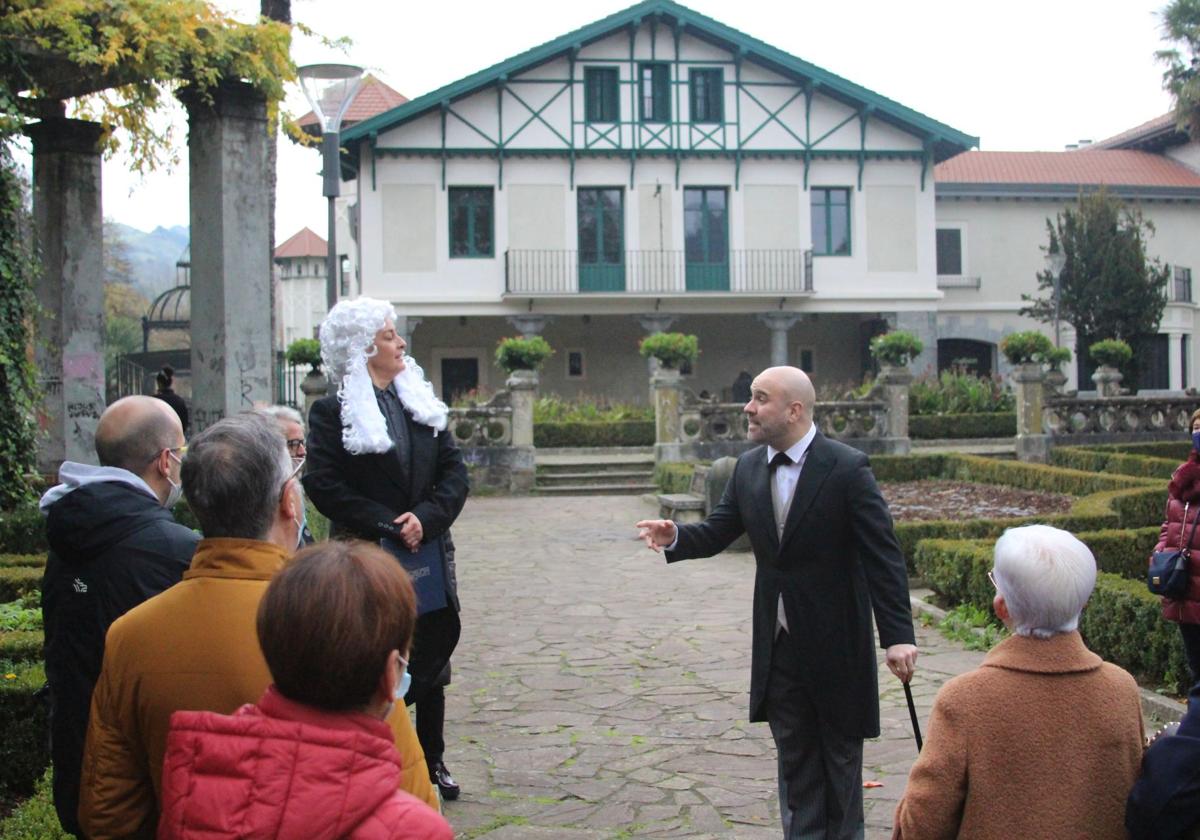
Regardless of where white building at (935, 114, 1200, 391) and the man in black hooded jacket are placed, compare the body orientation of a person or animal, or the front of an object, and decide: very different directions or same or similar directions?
very different directions

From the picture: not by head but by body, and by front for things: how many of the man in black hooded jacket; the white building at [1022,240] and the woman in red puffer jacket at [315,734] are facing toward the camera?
1

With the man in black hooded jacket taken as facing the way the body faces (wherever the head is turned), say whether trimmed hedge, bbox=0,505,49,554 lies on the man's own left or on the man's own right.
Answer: on the man's own left

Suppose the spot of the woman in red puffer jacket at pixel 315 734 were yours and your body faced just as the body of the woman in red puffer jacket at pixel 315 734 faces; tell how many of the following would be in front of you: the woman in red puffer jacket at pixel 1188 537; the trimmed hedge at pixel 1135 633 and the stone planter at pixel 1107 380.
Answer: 3

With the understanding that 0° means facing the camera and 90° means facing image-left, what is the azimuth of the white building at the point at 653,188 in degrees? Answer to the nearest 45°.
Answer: approximately 0°

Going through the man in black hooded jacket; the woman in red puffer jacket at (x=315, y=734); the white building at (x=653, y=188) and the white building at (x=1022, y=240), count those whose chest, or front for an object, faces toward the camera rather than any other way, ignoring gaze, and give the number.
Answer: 2

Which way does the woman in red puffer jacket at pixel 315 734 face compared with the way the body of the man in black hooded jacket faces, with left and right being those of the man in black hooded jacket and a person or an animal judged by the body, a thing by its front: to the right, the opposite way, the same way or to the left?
the same way

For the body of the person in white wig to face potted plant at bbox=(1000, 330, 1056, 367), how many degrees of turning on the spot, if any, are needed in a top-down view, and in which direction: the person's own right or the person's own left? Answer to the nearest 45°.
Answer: approximately 90° to the person's own left

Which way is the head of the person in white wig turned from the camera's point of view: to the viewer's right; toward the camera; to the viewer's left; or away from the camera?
to the viewer's right

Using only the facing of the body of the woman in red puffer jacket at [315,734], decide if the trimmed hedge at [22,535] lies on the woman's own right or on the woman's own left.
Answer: on the woman's own left

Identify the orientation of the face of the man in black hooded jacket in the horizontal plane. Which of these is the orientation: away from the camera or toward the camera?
away from the camera

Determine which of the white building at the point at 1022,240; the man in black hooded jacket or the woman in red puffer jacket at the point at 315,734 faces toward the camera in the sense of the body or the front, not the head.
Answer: the white building

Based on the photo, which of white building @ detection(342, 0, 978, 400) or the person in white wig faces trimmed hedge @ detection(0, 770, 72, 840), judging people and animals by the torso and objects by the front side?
the white building

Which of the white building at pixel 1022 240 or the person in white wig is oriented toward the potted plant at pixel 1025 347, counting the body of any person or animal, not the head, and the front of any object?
the white building

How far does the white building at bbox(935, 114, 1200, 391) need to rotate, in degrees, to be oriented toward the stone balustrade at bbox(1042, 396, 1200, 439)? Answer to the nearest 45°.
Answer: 0° — it already faces it

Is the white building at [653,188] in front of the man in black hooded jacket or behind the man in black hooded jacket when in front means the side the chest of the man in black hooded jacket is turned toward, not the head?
in front

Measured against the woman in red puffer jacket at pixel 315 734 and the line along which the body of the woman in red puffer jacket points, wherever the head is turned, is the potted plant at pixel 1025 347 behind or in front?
in front

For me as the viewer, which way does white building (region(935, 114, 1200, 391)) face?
facing the viewer

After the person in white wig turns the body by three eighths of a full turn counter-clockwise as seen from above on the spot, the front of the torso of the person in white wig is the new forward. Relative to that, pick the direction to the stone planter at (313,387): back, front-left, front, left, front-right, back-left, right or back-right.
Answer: front

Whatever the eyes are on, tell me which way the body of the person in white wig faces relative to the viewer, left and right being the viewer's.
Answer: facing the viewer and to the right of the viewer

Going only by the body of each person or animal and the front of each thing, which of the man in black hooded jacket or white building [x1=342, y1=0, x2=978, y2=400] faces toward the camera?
the white building
